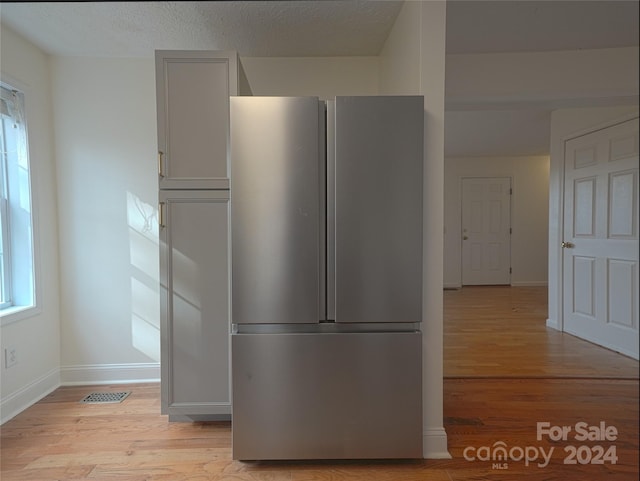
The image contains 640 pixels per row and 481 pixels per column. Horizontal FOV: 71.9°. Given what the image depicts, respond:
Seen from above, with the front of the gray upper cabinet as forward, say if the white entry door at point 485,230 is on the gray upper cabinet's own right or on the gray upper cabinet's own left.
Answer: on the gray upper cabinet's own left

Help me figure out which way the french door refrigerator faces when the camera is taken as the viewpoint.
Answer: facing the viewer

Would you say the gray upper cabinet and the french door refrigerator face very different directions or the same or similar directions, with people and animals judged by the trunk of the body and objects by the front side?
same or similar directions

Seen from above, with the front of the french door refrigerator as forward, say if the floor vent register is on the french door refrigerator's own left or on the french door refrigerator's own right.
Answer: on the french door refrigerator's own right

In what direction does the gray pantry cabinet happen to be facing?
toward the camera

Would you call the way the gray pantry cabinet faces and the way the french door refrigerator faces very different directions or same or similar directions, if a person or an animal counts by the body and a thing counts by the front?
same or similar directions

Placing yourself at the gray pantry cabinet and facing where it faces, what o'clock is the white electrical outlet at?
The white electrical outlet is roughly at 4 o'clock from the gray pantry cabinet.

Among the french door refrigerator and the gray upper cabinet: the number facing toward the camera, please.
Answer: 2

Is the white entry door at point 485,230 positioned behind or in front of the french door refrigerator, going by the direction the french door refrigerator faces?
behind

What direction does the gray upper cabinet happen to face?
toward the camera

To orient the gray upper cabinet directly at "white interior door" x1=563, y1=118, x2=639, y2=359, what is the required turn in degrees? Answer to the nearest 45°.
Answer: approximately 45° to its left
